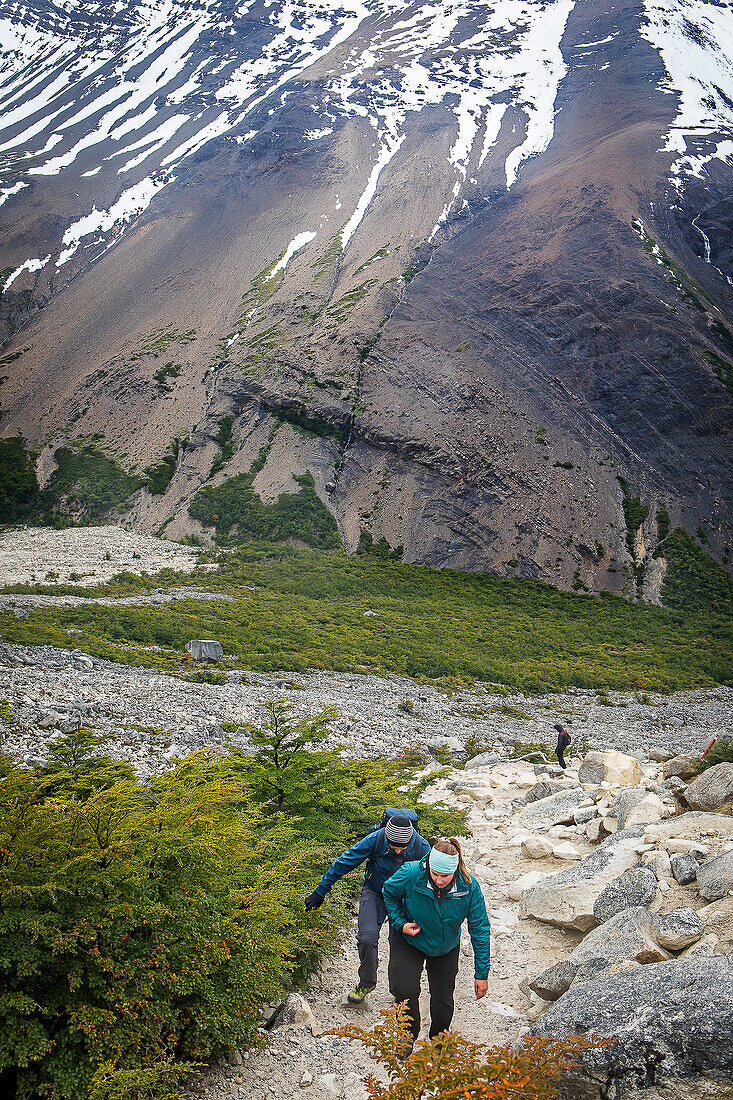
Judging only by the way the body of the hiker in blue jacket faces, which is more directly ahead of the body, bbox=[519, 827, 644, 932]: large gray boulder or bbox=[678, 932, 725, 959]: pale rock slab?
the pale rock slab

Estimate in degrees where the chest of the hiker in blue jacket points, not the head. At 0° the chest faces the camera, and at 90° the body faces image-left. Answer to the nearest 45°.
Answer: approximately 0°

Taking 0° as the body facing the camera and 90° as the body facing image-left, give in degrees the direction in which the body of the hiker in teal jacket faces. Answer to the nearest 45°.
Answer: approximately 0°

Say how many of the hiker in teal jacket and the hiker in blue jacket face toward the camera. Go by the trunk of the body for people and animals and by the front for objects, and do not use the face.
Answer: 2

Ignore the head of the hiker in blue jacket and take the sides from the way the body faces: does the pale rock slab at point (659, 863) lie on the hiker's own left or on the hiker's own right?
on the hiker's own left

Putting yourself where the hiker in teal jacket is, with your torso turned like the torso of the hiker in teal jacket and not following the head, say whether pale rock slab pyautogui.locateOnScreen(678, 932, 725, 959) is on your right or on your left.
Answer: on your left

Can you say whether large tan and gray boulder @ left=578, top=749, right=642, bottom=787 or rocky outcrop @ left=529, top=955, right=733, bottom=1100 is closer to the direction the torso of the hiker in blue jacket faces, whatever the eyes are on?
the rocky outcrop

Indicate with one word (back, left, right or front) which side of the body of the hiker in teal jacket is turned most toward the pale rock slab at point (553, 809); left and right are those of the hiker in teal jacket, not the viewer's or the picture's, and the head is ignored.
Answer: back
